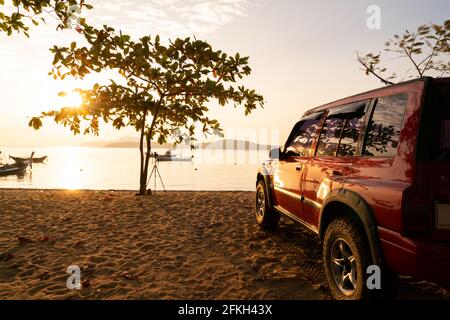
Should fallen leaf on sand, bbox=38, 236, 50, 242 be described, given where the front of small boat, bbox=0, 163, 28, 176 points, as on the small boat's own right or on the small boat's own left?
on the small boat's own right

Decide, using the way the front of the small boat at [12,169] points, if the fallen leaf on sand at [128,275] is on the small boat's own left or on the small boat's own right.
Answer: on the small boat's own right

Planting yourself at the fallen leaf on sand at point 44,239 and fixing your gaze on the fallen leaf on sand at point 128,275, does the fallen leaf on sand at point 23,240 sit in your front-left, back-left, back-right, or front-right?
back-right

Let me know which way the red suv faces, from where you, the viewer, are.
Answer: facing away from the viewer and to the left of the viewer

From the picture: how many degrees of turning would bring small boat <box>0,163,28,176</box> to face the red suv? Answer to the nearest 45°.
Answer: approximately 90° to its right

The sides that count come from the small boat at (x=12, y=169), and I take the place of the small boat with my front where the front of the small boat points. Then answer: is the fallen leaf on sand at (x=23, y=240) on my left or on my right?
on my right

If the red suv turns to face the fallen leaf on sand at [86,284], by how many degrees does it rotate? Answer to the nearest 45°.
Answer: approximately 45° to its left
